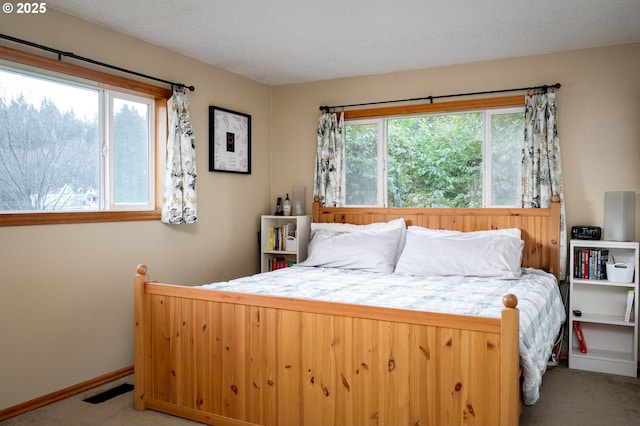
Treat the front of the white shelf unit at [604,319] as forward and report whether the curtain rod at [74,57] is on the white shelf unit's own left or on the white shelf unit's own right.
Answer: on the white shelf unit's own right

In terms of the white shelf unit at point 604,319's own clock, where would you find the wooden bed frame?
The wooden bed frame is roughly at 1 o'clock from the white shelf unit.

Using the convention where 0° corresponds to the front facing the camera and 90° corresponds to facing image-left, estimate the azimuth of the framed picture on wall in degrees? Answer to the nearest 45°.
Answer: approximately 315°

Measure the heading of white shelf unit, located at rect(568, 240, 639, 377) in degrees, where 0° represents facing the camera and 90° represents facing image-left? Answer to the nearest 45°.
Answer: approximately 0°

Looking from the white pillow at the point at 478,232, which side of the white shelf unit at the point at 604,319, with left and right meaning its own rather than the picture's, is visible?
right

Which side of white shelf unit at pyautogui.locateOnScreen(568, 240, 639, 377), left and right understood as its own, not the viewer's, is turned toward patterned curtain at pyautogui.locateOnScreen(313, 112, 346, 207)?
right

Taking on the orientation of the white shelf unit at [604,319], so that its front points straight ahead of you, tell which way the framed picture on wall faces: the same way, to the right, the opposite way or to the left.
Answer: to the left

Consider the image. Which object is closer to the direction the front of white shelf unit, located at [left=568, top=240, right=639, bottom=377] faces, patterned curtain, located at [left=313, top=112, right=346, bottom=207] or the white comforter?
the white comforter

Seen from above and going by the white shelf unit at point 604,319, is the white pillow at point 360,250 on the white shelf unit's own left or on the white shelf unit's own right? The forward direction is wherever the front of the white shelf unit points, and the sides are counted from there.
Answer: on the white shelf unit's own right

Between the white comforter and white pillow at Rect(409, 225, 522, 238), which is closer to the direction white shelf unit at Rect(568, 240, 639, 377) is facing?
the white comforter
